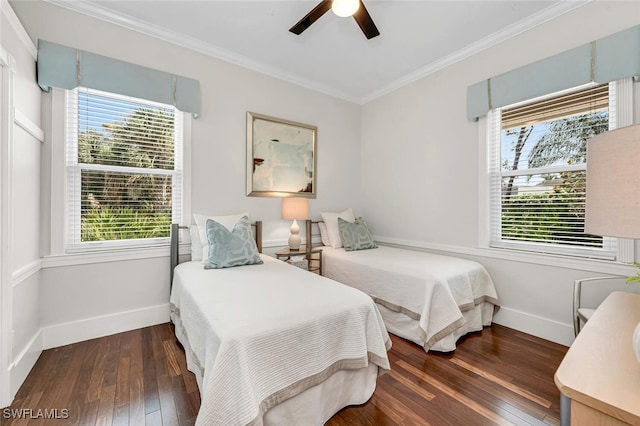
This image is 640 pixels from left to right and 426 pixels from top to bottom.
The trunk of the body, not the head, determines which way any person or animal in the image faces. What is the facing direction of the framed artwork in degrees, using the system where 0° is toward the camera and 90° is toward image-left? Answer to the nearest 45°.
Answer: approximately 315°

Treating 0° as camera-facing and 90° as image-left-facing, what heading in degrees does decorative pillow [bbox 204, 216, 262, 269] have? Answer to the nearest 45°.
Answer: approximately 0°

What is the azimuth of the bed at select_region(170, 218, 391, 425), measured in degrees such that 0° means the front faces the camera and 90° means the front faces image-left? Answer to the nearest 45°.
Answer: approximately 315°

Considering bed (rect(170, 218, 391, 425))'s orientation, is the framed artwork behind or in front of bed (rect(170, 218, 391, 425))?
behind

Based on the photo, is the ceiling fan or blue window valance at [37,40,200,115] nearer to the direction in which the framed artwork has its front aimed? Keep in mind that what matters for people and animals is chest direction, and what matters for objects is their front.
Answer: the ceiling fan

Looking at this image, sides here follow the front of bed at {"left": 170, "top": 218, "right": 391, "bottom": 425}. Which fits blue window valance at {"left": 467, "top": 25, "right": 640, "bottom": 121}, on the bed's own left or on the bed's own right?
on the bed's own left

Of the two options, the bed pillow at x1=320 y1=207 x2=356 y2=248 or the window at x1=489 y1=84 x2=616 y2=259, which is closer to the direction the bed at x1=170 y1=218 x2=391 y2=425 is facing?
the window

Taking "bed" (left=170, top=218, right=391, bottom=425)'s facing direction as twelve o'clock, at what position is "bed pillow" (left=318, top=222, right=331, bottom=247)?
The bed pillow is roughly at 8 o'clock from the bed.

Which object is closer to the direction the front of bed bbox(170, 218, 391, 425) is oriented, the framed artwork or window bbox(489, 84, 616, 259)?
the window

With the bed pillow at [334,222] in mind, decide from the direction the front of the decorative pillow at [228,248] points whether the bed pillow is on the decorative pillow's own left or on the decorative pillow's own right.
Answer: on the decorative pillow's own left
